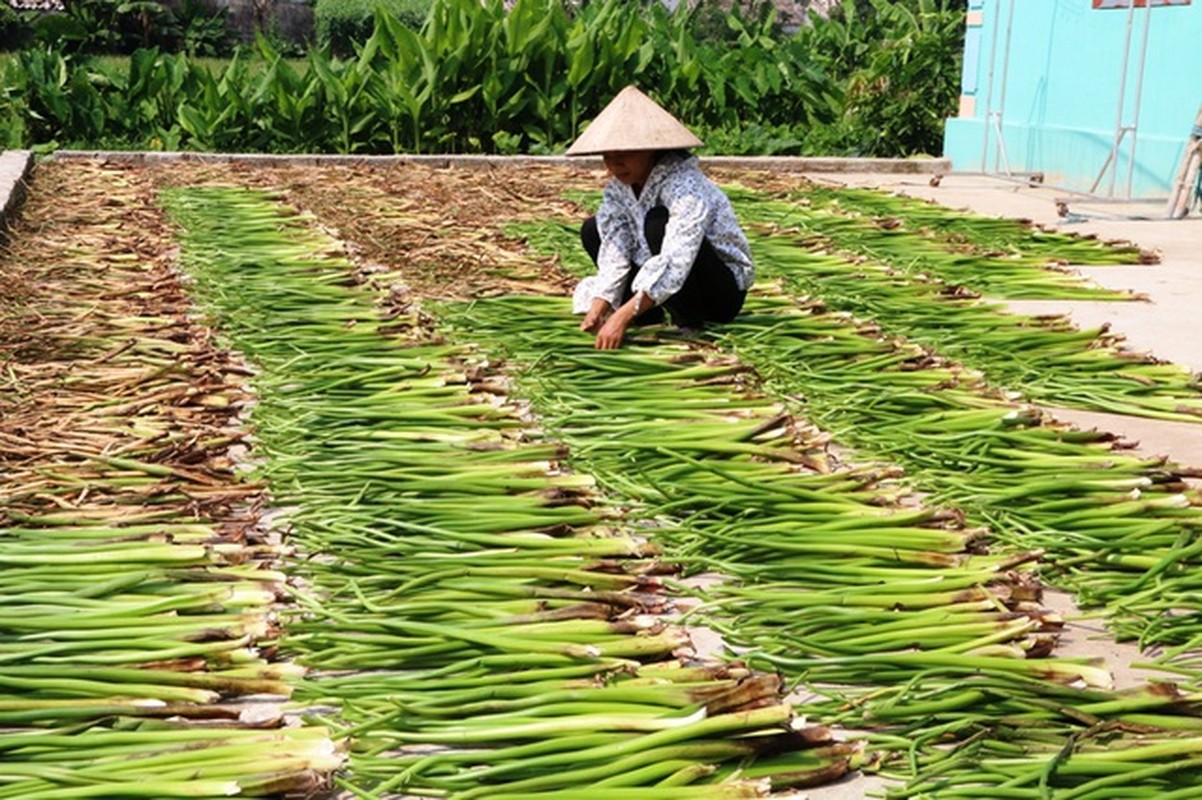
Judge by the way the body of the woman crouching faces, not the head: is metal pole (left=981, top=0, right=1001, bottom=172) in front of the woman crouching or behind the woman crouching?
behind

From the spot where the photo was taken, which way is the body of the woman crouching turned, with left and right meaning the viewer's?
facing the viewer and to the left of the viewer

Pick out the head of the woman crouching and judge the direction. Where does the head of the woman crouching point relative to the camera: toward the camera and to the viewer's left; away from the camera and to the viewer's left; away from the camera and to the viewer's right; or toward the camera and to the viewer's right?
toward the camera and to the viewer's left

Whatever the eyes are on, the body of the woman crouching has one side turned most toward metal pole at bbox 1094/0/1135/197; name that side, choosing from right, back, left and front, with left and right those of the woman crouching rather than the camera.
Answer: back

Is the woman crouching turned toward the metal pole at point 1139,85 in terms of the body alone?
no

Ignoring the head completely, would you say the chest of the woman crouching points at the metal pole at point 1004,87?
no
